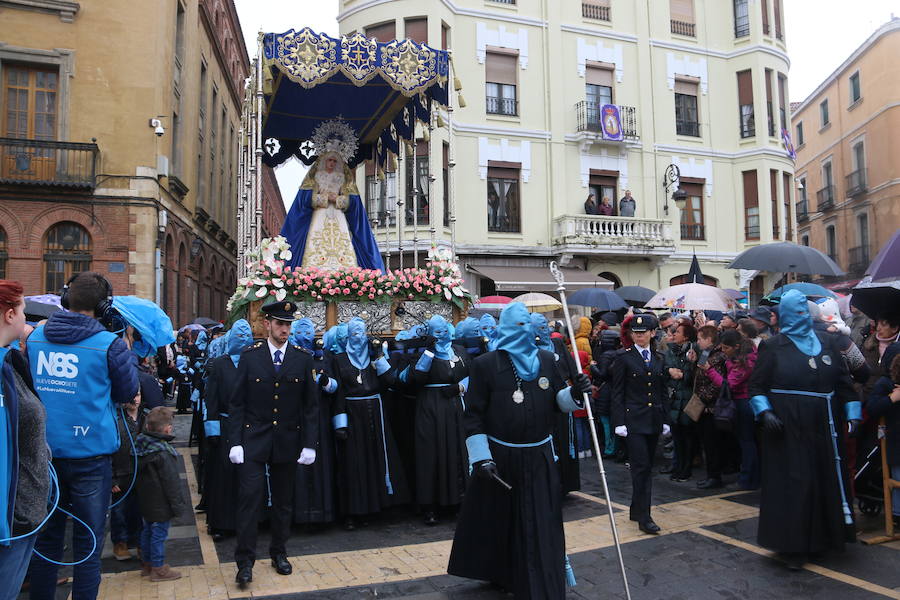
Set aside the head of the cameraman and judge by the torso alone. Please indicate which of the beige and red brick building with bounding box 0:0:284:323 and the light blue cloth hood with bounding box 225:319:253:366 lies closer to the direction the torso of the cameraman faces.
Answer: the light blue cloth hood

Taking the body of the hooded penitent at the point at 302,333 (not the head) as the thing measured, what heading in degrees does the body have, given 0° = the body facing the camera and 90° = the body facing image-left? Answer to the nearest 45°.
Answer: approximately 0°

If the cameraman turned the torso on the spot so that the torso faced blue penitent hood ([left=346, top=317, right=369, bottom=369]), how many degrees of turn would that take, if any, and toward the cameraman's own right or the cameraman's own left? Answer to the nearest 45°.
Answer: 0° — they already face them

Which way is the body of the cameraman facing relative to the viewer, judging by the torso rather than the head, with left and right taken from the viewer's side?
facing away from the viewer and to the right of the viewer

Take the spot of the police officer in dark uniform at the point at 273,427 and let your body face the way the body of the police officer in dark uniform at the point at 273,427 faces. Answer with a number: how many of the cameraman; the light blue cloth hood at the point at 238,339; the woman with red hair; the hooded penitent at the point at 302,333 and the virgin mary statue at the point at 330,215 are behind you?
3

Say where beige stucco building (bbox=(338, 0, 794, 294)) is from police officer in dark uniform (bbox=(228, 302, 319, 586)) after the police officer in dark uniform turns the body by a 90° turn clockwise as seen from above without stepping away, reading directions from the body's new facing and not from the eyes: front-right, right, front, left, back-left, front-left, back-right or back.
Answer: back-right

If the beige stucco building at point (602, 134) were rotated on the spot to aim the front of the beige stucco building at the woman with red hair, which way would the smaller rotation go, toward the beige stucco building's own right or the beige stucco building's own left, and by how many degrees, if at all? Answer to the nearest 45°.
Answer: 0° — it already faces them

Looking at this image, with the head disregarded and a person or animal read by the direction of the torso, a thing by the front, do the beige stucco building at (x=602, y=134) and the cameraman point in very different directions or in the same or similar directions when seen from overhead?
very different directions

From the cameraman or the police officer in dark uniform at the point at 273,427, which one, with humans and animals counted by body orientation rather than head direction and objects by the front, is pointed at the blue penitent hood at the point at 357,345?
the cameraman
